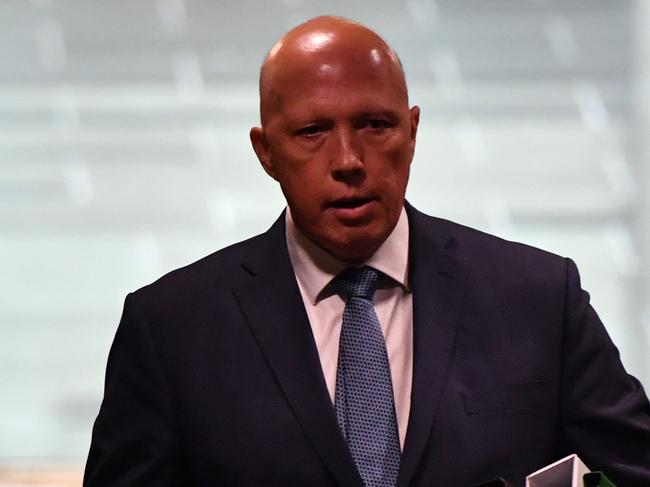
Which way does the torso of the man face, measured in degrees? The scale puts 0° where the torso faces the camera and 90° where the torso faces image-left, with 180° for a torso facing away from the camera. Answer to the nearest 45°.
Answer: approximately 0°
